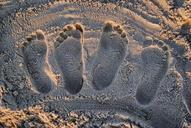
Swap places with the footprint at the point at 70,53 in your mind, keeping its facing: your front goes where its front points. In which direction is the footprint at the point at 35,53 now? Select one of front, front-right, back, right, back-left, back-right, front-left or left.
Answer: left

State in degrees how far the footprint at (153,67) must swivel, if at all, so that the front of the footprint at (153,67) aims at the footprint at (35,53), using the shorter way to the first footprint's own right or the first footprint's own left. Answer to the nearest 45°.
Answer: approximately 90° to the first footprint's own left

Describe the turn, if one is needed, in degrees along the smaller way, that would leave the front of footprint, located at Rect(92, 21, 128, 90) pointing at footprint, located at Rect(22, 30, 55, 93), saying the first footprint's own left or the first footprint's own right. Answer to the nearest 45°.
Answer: approximately 90° to the first footprint's own left

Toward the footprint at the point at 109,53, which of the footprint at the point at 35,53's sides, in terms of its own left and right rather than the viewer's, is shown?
right

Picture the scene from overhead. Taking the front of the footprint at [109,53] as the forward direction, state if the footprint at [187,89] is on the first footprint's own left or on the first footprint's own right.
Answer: on the first footprint's own right

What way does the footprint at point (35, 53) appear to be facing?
away from the camera

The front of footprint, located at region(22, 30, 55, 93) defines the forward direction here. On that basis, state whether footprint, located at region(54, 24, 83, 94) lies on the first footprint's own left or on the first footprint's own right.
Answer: on the first footprint's own right

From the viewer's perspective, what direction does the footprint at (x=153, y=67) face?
away from the camera

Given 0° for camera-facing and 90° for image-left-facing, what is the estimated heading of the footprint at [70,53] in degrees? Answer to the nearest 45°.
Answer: approximately 180°

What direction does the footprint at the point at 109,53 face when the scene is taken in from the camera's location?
facing away from the viewer

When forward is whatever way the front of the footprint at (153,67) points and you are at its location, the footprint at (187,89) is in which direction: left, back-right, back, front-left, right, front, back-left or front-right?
right

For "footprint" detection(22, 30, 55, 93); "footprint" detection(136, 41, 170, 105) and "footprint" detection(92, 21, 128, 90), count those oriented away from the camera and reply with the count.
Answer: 3

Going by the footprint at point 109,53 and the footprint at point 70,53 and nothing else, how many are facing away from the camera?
2

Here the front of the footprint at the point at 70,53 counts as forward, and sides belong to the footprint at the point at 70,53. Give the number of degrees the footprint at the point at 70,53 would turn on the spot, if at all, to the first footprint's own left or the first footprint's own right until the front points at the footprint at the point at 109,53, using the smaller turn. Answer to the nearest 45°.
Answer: approximately 90° to the first footprint's own right

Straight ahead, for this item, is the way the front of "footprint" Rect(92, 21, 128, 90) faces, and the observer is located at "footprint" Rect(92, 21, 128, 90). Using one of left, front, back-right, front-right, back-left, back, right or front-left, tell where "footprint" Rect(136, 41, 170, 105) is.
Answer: right

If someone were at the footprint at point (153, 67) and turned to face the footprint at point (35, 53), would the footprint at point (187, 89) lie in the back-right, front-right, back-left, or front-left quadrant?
back-left

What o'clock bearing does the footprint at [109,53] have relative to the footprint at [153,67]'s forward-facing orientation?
the footprint at [109,53] is roughly at 9 o'clock from the footprint at [153,67].
